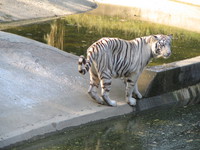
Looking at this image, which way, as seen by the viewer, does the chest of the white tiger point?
to the viewer's right
